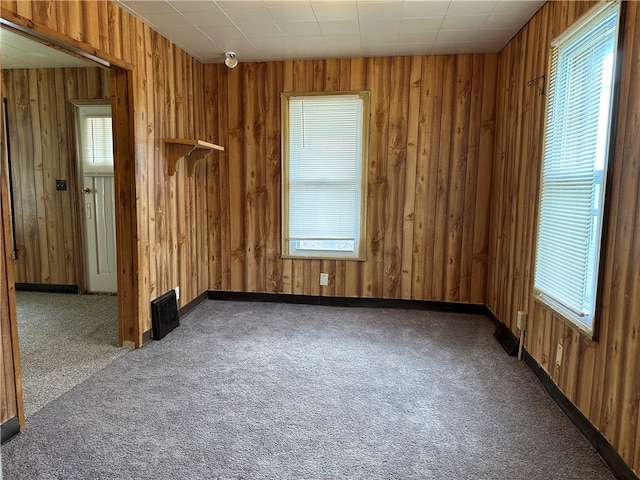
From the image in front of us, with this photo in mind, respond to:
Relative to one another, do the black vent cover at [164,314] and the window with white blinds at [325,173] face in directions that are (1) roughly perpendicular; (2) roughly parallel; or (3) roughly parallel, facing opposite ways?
roughly perpendicular

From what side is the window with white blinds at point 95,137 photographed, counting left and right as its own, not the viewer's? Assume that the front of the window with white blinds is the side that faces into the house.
front

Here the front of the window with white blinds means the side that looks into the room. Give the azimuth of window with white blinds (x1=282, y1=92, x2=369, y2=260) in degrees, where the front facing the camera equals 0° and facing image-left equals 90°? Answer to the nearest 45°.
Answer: approximately 0°

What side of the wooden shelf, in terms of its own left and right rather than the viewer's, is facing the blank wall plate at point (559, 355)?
front

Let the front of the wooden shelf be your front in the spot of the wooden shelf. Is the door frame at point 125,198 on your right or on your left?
on your right

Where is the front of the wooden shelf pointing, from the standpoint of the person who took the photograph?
facing the viewer and to the right of the viewer

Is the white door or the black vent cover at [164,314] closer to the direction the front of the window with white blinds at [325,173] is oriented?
the black vent cover

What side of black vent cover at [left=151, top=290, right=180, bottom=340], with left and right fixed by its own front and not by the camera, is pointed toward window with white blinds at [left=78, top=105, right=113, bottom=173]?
back

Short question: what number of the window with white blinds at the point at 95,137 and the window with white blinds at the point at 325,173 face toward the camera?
2
